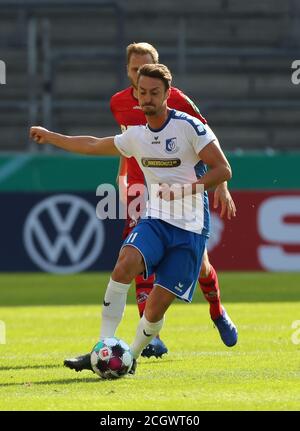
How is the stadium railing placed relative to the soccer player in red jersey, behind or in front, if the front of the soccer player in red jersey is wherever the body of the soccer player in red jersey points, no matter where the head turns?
behind

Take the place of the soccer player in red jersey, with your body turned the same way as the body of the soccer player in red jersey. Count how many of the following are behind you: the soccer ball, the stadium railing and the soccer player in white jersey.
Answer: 1

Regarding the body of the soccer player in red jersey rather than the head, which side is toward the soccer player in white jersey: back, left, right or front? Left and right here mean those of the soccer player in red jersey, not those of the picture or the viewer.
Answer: front

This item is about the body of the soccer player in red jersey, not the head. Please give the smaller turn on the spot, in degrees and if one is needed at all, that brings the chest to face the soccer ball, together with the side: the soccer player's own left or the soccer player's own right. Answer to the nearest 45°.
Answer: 0° — they already face it

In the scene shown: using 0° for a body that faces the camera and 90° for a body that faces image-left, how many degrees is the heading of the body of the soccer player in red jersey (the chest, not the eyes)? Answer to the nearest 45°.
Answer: approximately 0°
